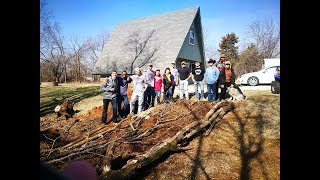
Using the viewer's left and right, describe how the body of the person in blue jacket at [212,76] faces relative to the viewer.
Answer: facing the viewer

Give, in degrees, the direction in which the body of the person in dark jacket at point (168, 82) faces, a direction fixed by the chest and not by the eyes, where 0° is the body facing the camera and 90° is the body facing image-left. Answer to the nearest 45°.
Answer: approximately 0°

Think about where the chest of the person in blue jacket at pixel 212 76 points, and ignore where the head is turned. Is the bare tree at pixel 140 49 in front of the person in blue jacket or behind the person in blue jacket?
behind

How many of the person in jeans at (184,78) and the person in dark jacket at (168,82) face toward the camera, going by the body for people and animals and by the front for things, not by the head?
2

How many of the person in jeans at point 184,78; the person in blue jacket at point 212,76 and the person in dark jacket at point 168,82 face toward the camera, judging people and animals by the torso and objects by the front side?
3

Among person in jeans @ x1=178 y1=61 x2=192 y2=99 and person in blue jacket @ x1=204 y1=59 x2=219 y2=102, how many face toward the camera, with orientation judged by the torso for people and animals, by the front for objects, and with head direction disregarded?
2

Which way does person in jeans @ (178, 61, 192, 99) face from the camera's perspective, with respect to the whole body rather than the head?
toward the camera

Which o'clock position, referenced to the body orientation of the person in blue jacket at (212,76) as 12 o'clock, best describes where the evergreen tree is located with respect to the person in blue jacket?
The evergreen tree is roughly at 6 o'clock from the person in blue jacket.

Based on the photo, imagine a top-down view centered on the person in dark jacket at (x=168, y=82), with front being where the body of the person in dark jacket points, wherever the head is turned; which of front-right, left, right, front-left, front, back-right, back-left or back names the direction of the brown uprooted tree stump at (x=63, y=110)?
right

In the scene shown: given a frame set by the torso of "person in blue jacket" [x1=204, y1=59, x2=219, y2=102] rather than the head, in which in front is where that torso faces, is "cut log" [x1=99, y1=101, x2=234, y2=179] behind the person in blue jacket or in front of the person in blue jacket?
in front

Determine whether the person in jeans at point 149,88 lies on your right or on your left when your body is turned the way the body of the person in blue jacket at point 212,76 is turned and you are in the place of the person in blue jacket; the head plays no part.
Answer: on your right

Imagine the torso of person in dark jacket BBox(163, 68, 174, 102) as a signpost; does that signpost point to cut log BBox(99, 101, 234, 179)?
yes

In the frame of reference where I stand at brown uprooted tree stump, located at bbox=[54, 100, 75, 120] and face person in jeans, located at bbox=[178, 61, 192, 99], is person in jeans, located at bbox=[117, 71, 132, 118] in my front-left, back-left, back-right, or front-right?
front-right
